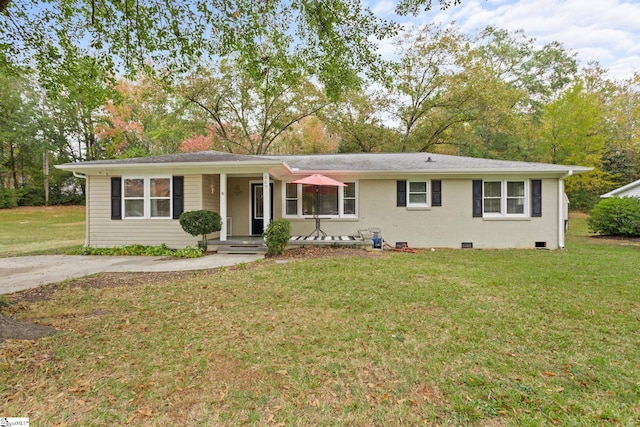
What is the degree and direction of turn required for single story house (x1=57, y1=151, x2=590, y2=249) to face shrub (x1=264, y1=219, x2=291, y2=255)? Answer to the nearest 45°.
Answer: approximately 45° to its right

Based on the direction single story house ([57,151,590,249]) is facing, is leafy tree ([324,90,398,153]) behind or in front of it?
behind

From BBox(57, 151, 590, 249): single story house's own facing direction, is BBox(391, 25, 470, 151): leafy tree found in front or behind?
behind

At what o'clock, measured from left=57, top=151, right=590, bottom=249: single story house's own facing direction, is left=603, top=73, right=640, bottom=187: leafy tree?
The leafy tree is roughly at 8 o'clock from the single story house.

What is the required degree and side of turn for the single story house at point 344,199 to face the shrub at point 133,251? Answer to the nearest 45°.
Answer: approximately 90° to its right

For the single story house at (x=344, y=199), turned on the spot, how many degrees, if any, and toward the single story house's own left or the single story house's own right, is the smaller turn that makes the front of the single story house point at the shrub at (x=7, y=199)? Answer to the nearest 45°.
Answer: approximately 135° to the single story house's own right

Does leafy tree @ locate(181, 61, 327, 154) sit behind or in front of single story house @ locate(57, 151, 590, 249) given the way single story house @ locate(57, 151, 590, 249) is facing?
behind

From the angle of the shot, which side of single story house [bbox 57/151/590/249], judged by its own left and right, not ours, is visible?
front

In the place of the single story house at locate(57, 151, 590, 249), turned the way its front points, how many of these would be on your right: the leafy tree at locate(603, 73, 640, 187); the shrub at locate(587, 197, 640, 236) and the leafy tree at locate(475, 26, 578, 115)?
0

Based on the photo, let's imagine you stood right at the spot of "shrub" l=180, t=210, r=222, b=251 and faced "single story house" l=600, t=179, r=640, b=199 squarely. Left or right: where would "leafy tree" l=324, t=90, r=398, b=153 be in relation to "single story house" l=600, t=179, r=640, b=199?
left

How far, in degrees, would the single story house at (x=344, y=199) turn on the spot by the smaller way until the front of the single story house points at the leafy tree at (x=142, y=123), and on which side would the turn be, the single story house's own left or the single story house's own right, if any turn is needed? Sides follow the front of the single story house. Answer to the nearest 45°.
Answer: approximately 135° to the single story house's own right

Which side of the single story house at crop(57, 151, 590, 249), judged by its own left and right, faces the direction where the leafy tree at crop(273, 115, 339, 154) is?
back

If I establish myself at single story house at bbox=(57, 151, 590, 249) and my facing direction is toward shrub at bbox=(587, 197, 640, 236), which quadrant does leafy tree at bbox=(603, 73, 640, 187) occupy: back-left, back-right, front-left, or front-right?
front-left

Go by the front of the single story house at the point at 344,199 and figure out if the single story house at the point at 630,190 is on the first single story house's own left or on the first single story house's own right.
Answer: on the first single story house's own left
